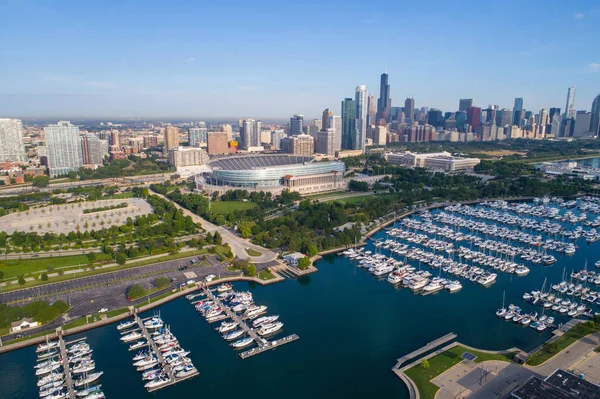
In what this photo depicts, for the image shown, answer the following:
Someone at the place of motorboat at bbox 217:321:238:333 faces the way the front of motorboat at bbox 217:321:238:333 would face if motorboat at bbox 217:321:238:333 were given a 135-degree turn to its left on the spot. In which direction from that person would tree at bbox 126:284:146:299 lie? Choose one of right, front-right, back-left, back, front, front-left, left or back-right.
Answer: back-left

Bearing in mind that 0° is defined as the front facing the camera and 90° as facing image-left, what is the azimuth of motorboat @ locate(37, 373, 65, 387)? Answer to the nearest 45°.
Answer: approximately 45°

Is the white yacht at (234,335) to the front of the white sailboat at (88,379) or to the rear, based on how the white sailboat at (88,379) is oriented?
to the front

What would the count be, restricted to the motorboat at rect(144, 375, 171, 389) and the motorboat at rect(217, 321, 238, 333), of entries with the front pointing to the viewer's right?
0

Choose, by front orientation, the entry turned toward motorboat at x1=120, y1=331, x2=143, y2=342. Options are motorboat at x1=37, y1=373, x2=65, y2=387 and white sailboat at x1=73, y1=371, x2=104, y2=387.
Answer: white sailboat at x1=73, y1=371, x2=104, y2=387

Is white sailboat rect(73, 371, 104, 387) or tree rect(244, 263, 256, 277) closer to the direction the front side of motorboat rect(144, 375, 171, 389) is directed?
the white sailboat

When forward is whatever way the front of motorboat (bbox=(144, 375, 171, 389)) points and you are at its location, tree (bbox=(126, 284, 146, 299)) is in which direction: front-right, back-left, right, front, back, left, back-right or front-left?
back-right

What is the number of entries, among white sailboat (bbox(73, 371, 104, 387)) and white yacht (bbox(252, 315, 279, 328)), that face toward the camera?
0

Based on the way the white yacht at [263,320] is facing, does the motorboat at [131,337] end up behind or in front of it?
behind

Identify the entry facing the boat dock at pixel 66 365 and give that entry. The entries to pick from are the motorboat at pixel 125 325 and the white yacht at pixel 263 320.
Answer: the motorboat

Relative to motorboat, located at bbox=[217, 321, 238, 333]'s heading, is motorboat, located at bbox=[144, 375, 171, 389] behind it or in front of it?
in front
